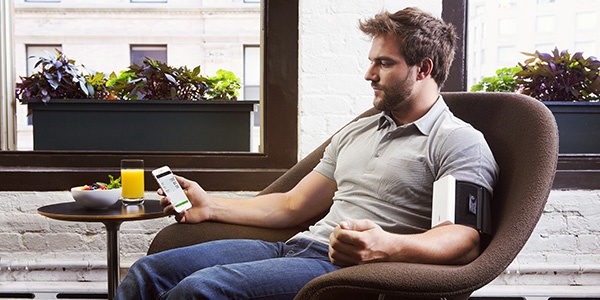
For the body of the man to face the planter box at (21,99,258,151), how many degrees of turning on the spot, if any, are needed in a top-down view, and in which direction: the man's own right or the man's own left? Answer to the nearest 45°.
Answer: approximately 90° to the man's own right

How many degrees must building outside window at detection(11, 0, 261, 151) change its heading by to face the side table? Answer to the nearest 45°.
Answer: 0° — it already faces it

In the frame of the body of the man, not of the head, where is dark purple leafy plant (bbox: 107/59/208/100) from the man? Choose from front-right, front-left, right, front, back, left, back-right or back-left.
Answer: right

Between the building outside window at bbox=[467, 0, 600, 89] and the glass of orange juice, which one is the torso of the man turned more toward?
the glass of orange juice

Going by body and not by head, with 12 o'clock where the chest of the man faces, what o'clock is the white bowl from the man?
The white bowl is roughly at 2 o'clock from the man.

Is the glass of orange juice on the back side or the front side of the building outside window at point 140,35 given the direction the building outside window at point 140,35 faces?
on the front side

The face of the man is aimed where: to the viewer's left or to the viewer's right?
to the viewer's left

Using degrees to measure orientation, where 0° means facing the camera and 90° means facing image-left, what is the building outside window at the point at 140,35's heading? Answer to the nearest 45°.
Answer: approximately 0°

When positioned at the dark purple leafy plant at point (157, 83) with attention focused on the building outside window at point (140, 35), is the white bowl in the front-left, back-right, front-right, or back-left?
back-left
